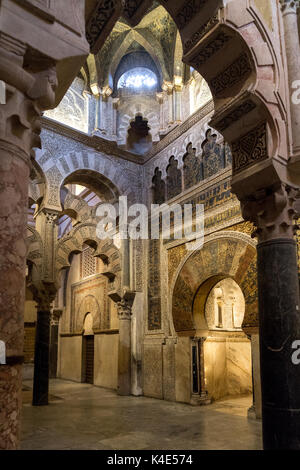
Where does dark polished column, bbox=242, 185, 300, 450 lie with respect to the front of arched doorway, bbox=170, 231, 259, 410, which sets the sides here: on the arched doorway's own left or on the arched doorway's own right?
on the arched doorway's own left

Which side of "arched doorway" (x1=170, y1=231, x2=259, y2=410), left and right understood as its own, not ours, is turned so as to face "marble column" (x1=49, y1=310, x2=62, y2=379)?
right

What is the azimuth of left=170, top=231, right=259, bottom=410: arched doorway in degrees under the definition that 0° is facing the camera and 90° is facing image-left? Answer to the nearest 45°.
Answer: approximately 45°

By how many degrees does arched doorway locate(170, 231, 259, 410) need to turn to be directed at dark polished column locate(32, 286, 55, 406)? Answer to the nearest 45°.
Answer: approximately 45° to its right

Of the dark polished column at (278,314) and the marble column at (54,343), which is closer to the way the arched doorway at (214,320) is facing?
the dark polished column

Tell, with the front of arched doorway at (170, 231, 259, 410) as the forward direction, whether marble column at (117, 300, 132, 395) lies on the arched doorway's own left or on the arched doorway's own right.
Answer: on the arched doorway's own right
